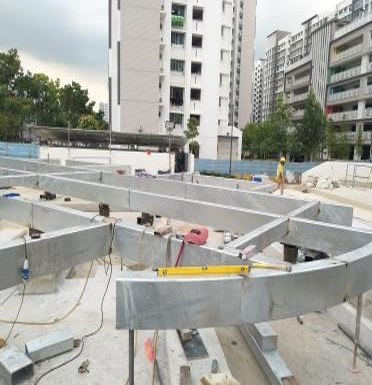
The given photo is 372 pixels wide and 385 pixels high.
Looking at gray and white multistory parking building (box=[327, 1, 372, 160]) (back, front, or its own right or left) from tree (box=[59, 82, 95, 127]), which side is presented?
front

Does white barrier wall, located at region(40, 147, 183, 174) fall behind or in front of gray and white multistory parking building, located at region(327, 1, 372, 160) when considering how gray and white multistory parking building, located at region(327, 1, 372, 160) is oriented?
in front

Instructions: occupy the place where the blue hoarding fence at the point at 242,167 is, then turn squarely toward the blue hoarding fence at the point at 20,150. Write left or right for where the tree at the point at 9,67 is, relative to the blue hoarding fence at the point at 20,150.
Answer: right

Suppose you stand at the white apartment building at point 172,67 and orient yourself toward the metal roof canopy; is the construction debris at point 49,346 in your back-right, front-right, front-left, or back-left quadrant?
front-left

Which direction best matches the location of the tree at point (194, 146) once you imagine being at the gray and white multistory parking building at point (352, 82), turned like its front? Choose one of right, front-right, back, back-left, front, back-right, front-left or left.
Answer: front

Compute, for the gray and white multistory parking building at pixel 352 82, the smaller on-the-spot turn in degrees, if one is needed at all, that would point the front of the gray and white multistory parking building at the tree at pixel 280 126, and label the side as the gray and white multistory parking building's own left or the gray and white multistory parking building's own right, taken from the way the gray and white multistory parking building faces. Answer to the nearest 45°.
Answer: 0° — it already faces it

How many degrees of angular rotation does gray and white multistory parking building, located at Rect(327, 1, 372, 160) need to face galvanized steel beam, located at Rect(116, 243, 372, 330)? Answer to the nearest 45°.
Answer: approximately 45° to its left

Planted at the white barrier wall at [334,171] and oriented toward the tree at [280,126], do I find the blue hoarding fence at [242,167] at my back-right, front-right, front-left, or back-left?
front-left

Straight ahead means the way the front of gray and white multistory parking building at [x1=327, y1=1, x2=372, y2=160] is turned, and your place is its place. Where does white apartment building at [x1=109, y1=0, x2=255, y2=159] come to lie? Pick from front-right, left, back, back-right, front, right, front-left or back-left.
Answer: front

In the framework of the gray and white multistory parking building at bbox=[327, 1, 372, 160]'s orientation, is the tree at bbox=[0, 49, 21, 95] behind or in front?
in front

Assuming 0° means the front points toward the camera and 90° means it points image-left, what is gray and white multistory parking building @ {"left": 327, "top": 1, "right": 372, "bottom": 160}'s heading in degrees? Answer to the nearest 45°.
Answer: approximately 45°

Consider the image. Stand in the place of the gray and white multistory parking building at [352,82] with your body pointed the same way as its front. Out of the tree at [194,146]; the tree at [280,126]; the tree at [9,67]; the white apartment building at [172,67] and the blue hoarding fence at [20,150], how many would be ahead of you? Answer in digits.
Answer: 5

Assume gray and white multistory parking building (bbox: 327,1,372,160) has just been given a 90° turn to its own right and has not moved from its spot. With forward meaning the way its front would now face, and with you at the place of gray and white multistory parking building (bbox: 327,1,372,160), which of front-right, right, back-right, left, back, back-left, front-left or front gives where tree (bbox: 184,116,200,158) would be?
left
